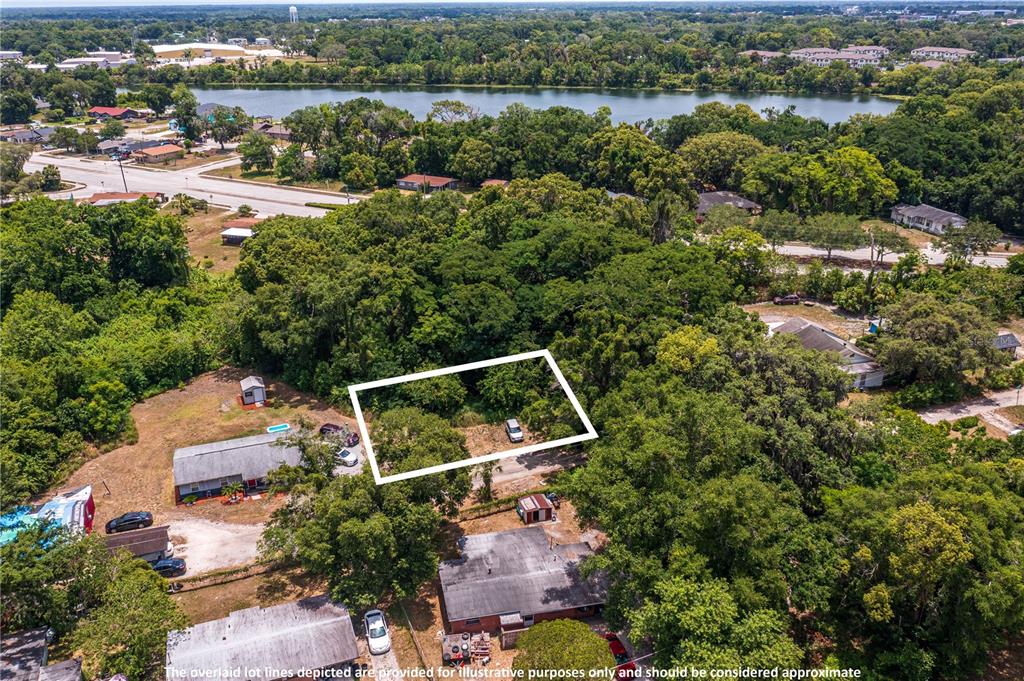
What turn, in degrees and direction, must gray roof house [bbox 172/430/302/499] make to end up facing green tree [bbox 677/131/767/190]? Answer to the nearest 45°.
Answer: approximately 135° to its left

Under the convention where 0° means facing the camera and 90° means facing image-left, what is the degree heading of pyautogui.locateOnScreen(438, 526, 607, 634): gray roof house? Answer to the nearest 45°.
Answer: approximately 0°

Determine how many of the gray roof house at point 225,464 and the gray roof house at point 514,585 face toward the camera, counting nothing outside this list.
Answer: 2

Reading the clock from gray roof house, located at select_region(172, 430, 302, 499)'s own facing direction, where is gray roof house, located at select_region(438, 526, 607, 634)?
gray roof house, located at select_region(438, 526, 607, 634) is roughly at 11 o'clock from gray roof house, located at select_region(172, 430, 302, 499).

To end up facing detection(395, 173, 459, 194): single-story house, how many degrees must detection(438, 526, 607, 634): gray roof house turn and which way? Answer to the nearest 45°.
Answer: approximately 180°

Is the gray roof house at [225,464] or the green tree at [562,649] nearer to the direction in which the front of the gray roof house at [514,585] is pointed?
the green tree

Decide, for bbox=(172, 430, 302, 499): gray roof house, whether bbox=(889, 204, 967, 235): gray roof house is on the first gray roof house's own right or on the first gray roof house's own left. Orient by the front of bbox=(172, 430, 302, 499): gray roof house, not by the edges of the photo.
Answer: on the first gray roof house's own left

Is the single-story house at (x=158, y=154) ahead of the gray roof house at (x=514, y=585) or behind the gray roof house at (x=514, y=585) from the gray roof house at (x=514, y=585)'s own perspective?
behind

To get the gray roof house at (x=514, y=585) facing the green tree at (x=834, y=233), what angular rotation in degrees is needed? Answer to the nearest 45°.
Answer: approximately 135° to its left

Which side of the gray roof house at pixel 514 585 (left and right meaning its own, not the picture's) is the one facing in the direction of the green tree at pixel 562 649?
front

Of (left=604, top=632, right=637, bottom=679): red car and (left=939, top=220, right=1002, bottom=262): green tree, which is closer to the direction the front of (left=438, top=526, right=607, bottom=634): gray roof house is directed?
the red car

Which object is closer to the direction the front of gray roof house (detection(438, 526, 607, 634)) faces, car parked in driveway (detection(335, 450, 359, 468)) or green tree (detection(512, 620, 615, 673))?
the green tree

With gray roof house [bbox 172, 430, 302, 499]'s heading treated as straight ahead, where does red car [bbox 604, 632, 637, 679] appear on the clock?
The red car is roughly at 11 o'clock from the gray roof house.

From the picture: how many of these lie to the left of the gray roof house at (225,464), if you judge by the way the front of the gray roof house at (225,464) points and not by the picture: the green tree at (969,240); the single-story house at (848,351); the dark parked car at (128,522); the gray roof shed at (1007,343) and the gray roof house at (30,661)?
3

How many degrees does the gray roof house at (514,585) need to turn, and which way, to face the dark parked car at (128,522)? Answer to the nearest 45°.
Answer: approximately 90° to its right

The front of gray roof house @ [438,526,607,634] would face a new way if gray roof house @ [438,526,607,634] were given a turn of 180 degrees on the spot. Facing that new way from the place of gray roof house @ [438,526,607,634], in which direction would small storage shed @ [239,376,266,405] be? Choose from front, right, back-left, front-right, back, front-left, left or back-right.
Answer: front-left

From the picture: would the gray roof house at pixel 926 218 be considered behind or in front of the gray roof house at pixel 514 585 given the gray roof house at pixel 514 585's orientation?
behind
